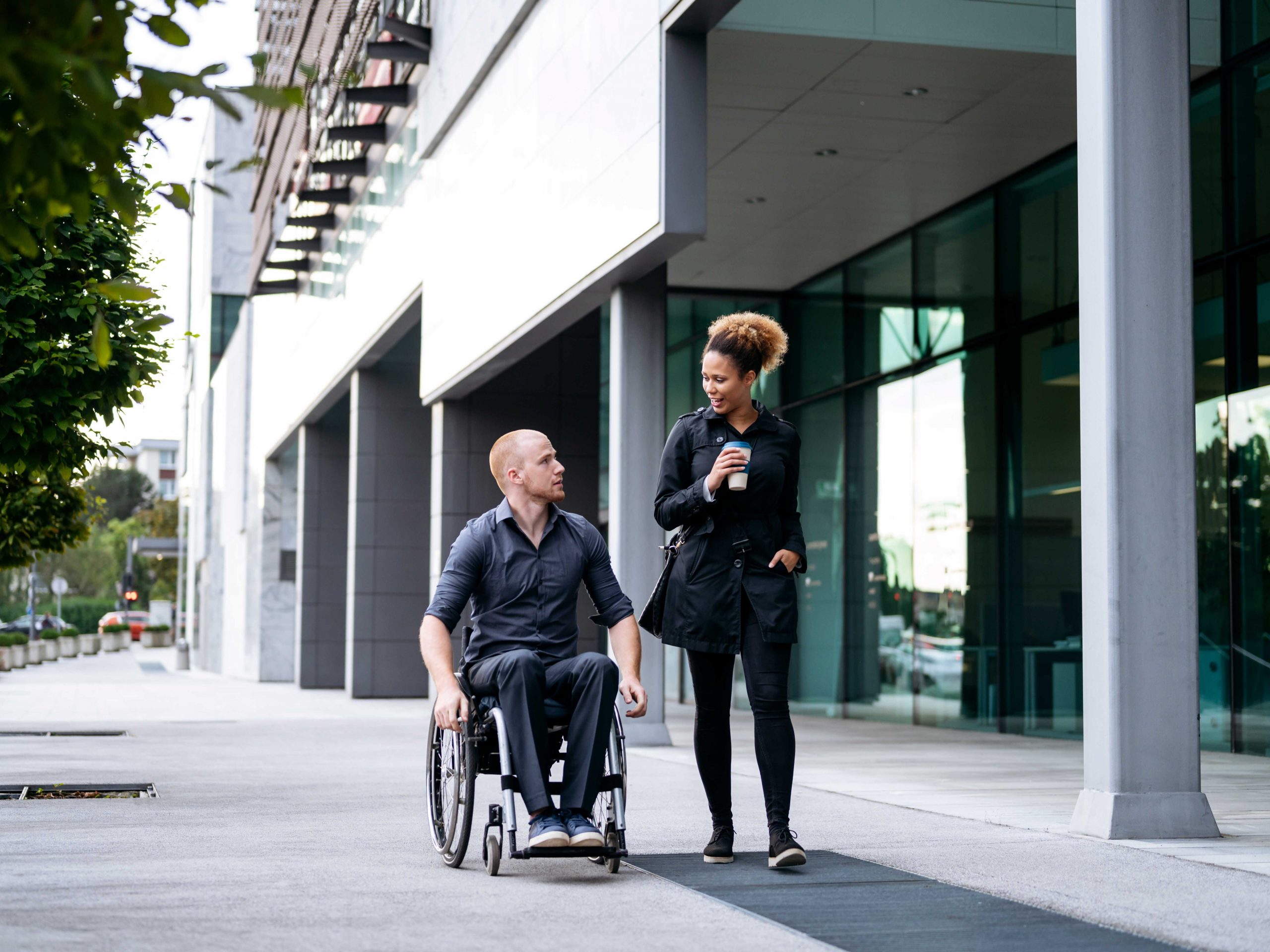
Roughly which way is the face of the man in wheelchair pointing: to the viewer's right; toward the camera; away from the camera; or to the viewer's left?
to the viewer's right

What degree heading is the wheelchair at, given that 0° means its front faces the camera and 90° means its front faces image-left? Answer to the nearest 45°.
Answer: approximately 0°

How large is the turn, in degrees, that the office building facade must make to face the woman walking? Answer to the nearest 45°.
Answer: approximately 45° to its left

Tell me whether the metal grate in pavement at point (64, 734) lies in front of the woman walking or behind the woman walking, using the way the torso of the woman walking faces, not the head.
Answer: behind

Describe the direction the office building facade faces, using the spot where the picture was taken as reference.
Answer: facing the viewer and to the left of the viewer

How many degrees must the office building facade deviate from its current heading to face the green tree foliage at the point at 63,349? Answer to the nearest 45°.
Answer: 0° — it already faces it

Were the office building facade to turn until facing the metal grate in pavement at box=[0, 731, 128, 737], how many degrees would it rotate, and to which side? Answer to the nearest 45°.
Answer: approximately 45° to its right

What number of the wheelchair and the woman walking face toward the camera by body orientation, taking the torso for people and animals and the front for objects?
2

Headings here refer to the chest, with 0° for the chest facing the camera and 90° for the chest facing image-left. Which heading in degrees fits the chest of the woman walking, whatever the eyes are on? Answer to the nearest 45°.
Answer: approximately 0°

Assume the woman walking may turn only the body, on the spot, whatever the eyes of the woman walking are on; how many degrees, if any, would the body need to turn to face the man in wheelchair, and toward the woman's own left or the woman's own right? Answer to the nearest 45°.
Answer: approximately 90° to the woman's own right

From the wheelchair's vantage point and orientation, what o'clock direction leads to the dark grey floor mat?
The dark grey floor mat is roughly at 10 o'clock from the wheelchair.
